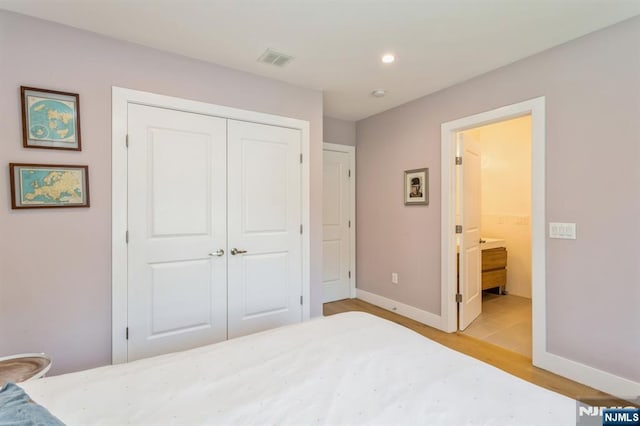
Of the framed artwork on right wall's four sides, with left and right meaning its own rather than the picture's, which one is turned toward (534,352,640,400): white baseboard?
left

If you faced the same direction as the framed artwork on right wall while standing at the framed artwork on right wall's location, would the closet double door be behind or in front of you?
in front

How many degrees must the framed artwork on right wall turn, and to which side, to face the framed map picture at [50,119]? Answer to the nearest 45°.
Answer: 0° — it already faces it

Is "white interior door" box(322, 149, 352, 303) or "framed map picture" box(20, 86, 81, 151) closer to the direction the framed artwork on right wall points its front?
the framed map picture

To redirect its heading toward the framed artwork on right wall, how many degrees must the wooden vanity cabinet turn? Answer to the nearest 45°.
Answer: approximately 90° to its right

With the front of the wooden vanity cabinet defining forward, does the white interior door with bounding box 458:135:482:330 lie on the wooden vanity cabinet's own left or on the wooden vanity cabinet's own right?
on the wooden vanity cabinet's own right

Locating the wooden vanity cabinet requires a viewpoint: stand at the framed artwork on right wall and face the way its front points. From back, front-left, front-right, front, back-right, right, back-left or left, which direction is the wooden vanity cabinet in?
back

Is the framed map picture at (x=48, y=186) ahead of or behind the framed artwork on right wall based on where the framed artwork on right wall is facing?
ahead

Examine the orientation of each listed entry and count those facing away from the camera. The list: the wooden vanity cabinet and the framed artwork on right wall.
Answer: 0
